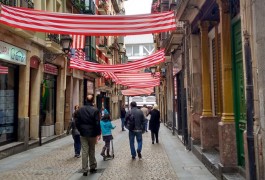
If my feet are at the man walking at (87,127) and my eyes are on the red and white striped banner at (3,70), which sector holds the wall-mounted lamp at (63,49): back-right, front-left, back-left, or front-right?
front-right

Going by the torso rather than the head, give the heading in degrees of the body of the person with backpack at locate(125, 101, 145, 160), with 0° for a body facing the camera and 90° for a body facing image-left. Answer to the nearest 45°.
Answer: approximately 180°

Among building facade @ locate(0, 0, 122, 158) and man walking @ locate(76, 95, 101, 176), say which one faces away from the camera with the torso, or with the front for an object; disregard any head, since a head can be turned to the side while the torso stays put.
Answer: the man walking

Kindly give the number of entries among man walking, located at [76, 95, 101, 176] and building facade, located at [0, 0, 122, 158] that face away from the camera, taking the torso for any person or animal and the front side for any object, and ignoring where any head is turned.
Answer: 1

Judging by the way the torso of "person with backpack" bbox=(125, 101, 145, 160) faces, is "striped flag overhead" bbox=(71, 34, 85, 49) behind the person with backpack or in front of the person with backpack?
in front

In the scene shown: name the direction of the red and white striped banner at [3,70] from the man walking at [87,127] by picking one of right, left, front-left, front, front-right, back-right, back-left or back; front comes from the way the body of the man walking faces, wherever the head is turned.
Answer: front-left

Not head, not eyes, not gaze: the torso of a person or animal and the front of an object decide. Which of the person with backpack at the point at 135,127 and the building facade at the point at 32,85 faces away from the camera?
the person with backpack

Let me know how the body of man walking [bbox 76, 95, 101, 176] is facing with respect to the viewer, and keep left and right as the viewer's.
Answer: facing away from the viewer

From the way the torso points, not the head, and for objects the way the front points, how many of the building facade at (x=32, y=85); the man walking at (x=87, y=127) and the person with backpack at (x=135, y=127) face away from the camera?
2
